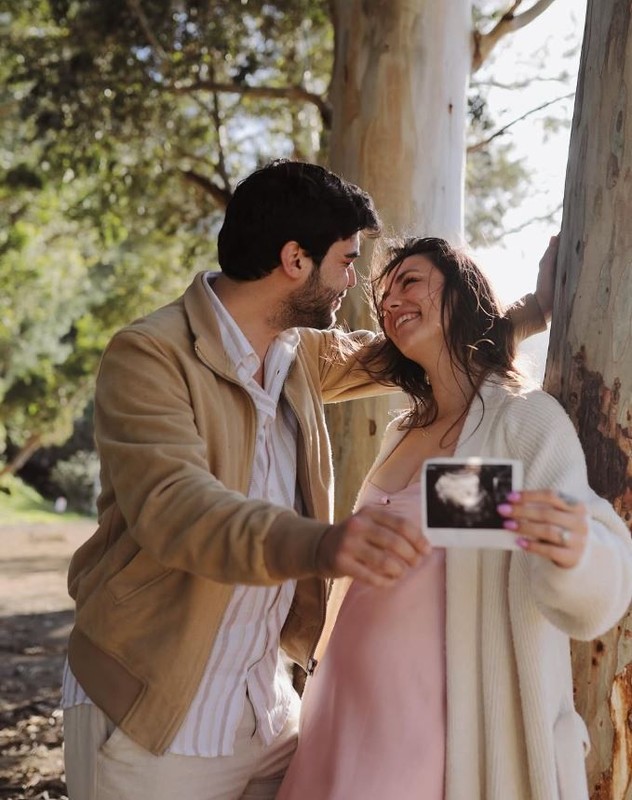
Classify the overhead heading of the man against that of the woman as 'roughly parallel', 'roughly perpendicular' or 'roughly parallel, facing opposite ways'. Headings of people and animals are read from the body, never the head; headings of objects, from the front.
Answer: roughly perpendicular

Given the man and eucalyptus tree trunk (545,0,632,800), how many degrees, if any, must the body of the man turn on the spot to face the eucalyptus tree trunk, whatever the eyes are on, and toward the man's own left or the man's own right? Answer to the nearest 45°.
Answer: approximately 45° to the man's own left

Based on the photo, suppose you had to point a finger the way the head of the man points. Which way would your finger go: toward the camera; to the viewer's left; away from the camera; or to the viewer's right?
to the viewer's right

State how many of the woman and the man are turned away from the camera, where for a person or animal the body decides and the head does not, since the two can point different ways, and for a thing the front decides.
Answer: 0

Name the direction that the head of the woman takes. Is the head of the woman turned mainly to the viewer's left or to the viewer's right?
to the viewer's left

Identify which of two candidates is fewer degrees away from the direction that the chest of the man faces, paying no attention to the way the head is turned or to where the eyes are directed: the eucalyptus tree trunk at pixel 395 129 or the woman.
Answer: the woman

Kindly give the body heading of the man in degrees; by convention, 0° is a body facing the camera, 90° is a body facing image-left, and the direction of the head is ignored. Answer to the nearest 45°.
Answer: approximately 315°

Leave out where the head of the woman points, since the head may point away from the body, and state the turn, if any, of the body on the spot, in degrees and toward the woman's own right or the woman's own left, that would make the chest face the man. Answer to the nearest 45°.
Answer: approximately 45° to the woman's own right

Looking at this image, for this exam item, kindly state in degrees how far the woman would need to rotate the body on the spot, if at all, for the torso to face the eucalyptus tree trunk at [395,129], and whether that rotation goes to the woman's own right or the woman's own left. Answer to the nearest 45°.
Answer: approximately 135° to the woman's own right
